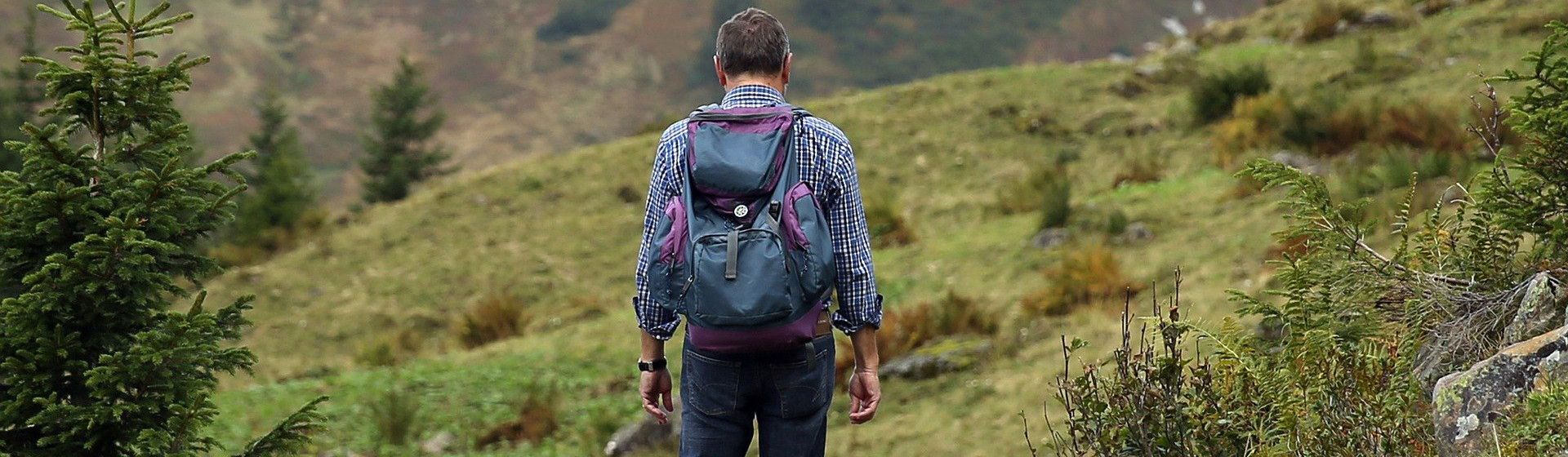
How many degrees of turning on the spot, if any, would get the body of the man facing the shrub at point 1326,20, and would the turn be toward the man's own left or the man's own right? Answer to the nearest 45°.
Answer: approximately 45° to the man's own right

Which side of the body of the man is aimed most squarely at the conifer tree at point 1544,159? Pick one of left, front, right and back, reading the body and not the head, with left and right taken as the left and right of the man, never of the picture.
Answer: right

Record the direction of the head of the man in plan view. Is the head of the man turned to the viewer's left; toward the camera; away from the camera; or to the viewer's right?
away from the camera

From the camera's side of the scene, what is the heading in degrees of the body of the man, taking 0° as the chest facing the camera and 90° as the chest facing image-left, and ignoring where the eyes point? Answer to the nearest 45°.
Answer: approximately 180°

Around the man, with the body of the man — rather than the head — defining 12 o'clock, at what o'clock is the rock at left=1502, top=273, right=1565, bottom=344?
The rock is roughly at 3 o'clock from the man.

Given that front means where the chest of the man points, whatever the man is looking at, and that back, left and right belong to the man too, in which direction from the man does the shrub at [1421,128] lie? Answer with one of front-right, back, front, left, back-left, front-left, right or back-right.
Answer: front-right

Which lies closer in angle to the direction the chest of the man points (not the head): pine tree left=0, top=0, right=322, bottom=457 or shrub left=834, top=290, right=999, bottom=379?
the shrub

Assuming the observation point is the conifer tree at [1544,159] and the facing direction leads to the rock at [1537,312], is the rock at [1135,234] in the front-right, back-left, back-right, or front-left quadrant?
back-right
